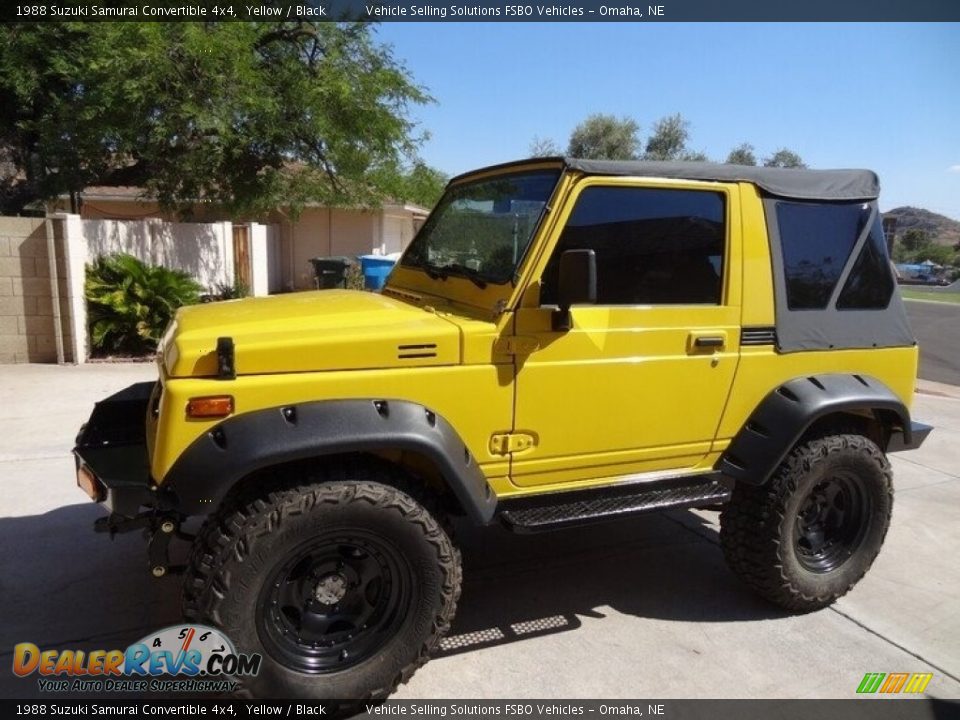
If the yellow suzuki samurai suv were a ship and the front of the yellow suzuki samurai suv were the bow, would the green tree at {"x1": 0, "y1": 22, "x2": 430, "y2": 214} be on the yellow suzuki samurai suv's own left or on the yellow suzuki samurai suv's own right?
on the yellow suzuki samurai suv's own right

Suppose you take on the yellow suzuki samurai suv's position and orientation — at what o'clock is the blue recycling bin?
The blue recycling bin is roughly at 4 o'clock from the yellow suzuki samurai suv.

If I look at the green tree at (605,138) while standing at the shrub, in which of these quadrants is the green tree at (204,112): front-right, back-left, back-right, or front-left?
front-left

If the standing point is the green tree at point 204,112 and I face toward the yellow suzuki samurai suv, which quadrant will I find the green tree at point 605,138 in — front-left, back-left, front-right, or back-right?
back-left

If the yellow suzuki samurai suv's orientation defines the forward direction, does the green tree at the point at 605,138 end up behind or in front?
behind

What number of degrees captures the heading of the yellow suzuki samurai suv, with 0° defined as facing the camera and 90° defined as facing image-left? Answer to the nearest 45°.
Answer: approximately 45°

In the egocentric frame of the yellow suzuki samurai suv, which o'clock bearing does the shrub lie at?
The shrub is roughly at 3 o'clock from the yellow suzuki samurai suv.
